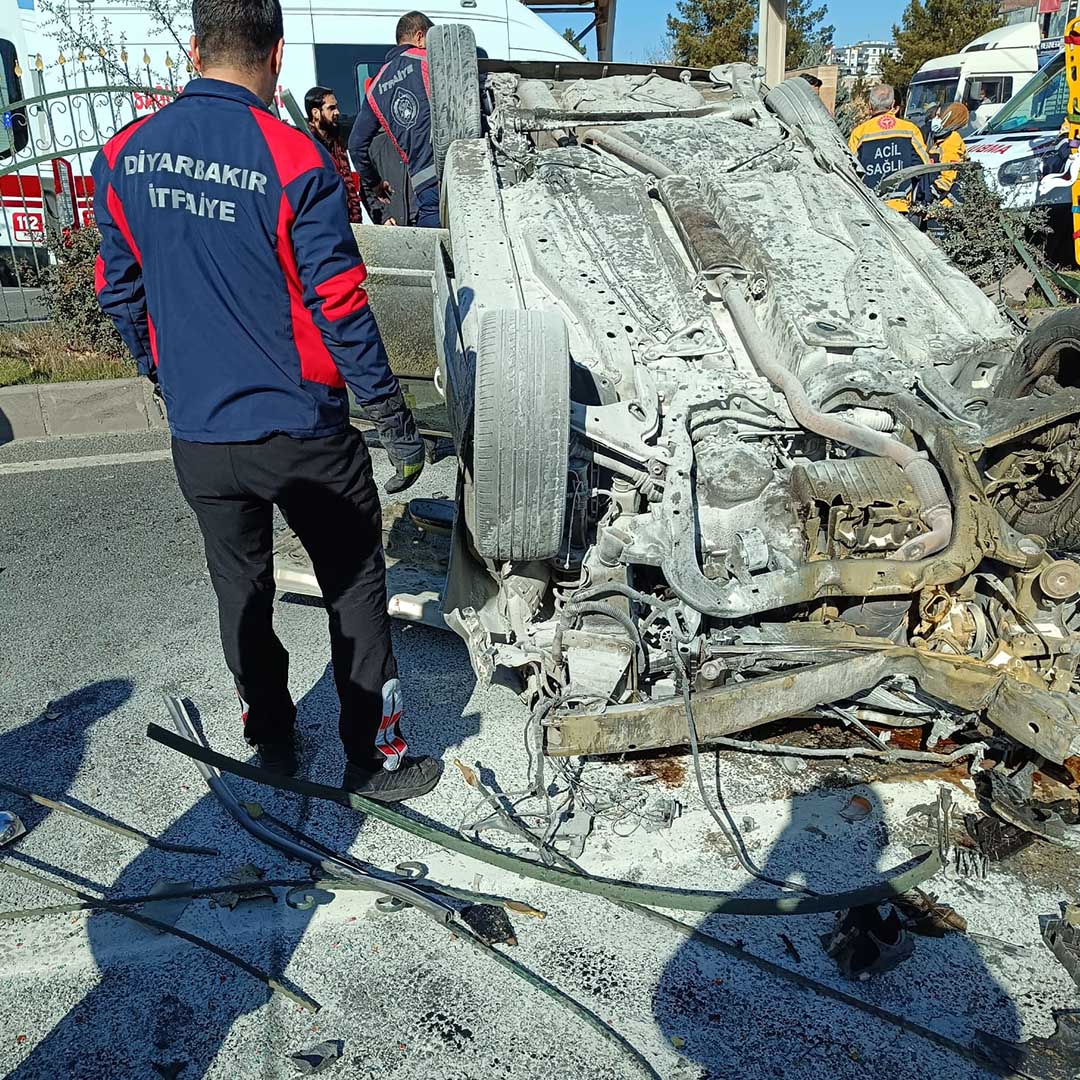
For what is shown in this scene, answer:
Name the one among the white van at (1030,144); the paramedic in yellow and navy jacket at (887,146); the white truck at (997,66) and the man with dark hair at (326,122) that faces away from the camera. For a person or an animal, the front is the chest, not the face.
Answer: the paramedic in yellow and navy jacket

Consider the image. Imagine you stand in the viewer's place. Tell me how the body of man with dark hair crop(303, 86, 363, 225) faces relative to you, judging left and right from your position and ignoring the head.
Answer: facing the viewer and to the right of the viewer

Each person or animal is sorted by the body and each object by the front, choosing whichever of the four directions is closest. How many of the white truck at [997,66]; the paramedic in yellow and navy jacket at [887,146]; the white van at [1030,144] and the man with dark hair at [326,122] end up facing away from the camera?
1

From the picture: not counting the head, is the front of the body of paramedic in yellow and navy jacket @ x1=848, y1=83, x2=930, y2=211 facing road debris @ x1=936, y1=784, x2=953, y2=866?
no

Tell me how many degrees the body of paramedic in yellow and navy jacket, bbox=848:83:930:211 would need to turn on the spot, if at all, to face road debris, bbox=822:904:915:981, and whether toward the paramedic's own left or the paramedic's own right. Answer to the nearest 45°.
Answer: approximately 180°

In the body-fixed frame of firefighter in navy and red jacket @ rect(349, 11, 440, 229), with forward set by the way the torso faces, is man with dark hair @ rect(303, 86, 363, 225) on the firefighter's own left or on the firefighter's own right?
on the firefighter's own left

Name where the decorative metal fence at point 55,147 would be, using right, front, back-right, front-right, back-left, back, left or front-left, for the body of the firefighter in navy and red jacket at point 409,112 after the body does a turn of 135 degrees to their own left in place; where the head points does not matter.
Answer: front-right

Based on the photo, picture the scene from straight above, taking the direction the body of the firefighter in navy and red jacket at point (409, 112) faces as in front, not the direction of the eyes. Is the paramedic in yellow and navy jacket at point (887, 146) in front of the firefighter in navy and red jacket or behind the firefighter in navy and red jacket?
in front

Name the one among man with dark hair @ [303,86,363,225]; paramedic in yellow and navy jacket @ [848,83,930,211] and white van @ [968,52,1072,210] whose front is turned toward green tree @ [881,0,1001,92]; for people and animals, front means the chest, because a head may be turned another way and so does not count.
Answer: the paramedic in yellow and navy jacket

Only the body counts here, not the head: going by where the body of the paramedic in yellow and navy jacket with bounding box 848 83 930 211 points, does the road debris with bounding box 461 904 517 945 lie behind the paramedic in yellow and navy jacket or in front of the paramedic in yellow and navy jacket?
behind

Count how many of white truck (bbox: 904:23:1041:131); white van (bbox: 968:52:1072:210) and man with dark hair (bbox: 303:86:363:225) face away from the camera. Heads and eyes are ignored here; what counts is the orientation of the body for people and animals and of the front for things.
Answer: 0

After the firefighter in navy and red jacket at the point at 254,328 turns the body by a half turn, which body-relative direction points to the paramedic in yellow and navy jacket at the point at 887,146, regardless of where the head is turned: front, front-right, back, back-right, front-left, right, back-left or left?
back

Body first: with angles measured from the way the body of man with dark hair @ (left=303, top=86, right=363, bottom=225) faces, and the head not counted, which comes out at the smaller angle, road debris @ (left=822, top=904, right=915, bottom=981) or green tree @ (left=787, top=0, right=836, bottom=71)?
the road debris

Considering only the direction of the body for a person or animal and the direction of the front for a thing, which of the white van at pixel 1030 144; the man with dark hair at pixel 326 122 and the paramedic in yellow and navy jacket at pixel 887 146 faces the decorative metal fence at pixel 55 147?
the white van

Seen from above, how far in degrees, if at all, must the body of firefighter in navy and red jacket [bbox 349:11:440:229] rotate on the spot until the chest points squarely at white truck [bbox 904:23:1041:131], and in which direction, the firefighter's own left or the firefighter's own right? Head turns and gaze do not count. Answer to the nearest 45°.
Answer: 0° — they already face it

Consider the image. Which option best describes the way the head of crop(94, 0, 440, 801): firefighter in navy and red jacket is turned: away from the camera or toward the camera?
away from the camera

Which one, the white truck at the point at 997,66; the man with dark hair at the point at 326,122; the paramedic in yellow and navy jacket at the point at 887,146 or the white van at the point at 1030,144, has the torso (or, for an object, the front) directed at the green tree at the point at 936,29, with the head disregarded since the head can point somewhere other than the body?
the paramedic in yellow and navy jacket

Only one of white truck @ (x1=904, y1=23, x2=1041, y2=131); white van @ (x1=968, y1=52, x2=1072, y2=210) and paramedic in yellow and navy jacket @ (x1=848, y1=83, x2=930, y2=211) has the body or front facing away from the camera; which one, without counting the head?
the paramedic in yellow and navy jacket

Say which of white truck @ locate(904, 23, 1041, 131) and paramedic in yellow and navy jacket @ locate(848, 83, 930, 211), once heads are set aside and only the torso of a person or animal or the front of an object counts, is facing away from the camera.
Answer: the paramedic in yellow and navy jacket

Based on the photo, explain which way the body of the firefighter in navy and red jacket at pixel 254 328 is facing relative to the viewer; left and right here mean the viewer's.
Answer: facing away from the viewer and to the right of the viewer

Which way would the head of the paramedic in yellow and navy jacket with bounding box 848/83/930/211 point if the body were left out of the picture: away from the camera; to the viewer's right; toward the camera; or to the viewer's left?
away from the camera

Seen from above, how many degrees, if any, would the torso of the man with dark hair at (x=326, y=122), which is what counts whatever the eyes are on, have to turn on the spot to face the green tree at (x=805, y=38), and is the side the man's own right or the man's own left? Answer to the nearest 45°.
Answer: approximately 90° to the man's own left

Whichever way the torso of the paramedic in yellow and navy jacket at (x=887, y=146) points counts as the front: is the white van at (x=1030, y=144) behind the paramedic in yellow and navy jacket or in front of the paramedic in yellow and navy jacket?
in front
